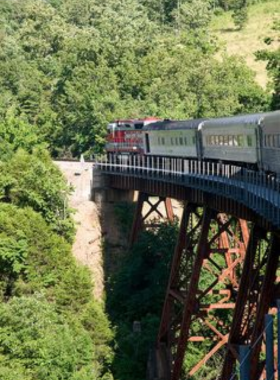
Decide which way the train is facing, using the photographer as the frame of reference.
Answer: facing away from the viewer and to the left of the viewer
